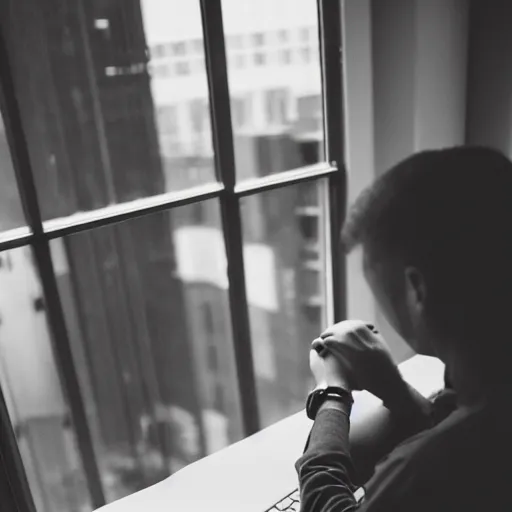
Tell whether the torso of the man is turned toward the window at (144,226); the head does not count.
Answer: yes

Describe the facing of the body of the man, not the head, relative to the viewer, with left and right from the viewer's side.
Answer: facing away from the viewer and to the left of the viewer

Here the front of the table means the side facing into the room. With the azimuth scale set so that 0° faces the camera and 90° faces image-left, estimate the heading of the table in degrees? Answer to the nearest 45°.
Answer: approximately 315°

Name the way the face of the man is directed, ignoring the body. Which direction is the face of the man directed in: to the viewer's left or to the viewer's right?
to the viewer's left

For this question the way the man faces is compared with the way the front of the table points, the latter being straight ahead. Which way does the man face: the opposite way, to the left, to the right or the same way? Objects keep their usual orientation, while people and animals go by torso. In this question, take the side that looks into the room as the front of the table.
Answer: the opposite way
